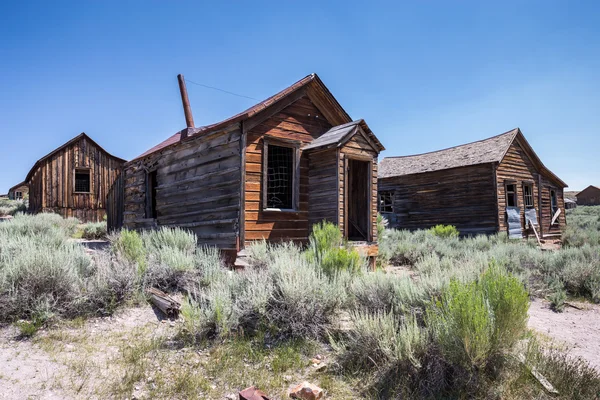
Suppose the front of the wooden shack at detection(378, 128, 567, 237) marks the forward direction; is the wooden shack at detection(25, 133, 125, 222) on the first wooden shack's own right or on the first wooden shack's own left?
on the first wooden shack's own right

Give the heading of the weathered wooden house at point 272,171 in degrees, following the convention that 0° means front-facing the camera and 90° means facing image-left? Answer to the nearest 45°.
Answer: approximately 315°

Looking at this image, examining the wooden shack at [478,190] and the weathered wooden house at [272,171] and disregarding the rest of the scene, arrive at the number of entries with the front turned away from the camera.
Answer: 0

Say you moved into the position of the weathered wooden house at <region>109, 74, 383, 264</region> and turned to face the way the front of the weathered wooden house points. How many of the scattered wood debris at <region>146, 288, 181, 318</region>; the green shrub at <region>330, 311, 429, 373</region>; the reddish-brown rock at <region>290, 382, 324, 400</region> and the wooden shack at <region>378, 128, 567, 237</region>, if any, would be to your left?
1

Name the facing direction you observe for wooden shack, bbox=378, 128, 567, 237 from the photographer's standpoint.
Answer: facing the viewer and to the right of the viewer

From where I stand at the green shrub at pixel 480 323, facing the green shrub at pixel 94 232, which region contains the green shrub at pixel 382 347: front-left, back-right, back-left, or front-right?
front-left

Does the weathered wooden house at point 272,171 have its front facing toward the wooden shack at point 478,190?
no

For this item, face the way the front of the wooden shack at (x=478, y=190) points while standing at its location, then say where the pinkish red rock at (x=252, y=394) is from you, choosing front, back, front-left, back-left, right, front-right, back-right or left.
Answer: front-right

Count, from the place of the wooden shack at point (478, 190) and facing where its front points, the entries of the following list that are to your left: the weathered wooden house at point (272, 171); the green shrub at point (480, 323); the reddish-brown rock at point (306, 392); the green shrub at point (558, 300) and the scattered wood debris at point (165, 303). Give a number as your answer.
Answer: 0

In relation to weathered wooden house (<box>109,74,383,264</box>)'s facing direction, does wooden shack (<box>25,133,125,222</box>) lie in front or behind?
behind
